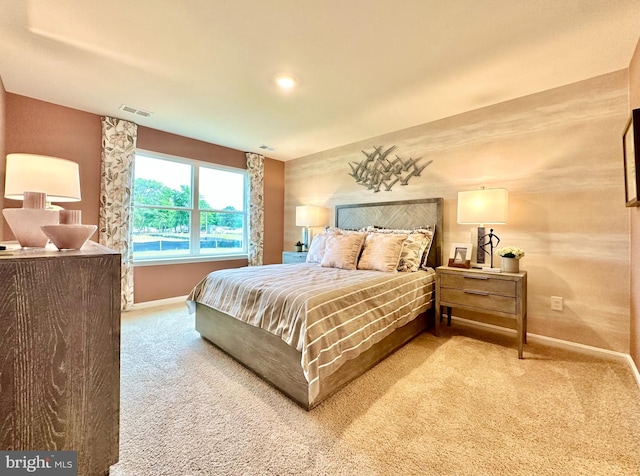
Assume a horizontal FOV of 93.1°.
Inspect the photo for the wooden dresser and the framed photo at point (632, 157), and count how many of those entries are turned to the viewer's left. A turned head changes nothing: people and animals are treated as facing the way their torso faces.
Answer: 1

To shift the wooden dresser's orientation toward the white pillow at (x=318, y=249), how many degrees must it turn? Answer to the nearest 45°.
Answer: approximately 45° to its left

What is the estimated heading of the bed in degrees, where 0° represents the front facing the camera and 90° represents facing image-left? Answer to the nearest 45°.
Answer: approximately 45°

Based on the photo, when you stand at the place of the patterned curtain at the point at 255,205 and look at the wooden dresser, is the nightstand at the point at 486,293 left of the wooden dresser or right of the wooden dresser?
left

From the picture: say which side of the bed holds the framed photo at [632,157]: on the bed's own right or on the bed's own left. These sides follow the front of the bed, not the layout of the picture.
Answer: on the bed's own left

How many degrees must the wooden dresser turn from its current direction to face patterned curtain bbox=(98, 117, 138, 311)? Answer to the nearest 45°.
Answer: approximately 90° to its left

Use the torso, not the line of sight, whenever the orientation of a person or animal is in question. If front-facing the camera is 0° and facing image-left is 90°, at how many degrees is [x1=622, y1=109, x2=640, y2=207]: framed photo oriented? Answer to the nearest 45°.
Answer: approximately 90°

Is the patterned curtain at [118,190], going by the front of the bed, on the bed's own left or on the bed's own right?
on the bed's own right

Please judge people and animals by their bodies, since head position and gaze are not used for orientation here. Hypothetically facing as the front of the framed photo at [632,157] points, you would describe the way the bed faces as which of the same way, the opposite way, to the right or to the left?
to the left

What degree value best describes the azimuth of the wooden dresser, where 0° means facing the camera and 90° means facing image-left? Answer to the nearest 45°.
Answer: approximately 270°

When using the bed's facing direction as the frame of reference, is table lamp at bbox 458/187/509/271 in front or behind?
behind
